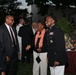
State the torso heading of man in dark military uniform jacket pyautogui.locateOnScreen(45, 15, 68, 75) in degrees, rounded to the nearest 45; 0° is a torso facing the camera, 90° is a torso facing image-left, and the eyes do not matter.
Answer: approximately 45°

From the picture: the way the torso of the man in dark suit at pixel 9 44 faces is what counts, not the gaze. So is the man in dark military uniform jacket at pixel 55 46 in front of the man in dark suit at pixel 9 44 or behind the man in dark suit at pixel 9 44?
in front

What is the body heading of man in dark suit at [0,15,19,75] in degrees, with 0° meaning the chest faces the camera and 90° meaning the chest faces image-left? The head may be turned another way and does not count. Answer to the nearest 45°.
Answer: approximately 315°

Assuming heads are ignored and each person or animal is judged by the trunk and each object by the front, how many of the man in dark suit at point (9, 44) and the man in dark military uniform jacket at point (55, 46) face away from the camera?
0
